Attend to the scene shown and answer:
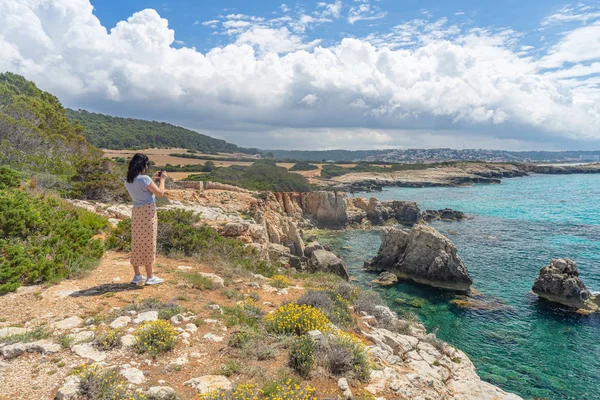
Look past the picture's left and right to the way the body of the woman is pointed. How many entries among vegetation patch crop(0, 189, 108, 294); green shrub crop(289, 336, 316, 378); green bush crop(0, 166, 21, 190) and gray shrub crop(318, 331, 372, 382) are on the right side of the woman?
2

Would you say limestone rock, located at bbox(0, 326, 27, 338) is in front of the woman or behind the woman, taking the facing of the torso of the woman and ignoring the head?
behind

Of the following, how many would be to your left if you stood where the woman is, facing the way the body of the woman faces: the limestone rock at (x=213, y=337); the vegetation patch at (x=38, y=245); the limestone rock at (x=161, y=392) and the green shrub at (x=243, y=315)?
1

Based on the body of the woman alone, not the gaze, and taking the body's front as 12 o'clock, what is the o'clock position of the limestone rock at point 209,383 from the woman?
The limestone rock is roughly at 4 o'clock from the woman.

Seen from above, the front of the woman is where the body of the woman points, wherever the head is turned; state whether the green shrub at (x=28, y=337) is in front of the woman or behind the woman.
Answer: behind

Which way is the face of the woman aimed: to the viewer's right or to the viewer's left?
to the viewer's right

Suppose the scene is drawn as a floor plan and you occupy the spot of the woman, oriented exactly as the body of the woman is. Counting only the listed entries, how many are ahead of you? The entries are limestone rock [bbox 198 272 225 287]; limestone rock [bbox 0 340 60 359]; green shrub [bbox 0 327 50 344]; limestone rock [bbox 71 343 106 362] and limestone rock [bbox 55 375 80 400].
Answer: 1

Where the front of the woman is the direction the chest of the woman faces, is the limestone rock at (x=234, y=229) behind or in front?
in front

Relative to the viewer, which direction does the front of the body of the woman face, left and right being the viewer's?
facing away from the viewer and to the right of the viewer

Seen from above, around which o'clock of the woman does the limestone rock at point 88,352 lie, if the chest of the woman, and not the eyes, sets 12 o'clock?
The limestone rock is roughly at 5 o'clock from the woman.

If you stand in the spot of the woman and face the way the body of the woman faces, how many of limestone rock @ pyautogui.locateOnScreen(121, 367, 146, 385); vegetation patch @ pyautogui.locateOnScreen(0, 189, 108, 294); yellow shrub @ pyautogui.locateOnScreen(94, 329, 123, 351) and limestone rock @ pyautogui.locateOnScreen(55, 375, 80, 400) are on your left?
1

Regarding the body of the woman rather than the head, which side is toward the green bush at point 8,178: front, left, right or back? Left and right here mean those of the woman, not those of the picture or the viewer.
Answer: left

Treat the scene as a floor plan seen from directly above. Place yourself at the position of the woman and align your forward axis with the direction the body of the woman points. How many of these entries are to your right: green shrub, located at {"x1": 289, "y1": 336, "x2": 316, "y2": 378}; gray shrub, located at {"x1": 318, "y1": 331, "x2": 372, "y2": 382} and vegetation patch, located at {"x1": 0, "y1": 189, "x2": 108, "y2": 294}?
2

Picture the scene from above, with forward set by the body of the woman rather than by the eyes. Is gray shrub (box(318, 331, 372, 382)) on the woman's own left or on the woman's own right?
on the woman's own right

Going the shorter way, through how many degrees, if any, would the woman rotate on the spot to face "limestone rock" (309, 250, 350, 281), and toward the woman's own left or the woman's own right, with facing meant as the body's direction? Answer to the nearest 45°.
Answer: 0° — they already face it

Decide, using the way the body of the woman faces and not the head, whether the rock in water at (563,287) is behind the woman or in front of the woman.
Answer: in front
